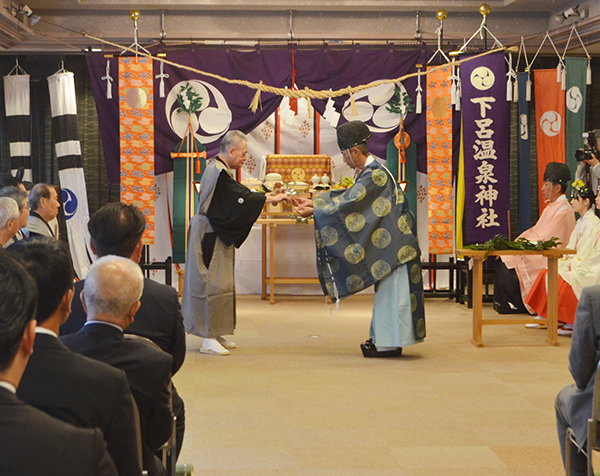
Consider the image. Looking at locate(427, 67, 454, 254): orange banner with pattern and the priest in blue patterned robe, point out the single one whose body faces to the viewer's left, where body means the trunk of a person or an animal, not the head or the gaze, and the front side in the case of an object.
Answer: the priest in blue patterned robe

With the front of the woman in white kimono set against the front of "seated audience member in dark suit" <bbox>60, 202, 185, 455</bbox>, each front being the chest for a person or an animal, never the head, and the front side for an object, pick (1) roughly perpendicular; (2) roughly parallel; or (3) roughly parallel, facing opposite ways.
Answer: roughly perpendicular

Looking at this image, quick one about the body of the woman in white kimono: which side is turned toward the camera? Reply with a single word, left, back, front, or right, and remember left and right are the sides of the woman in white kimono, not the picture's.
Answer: left

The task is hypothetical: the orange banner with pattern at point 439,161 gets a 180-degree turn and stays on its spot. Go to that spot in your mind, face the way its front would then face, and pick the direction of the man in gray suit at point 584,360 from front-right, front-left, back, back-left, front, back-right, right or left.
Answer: back

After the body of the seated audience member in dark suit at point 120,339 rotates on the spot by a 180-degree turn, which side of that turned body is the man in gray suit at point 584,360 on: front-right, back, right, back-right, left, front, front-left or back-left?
back-left

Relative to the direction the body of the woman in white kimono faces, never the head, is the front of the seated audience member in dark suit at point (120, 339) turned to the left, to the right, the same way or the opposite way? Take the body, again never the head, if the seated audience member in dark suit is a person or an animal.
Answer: to the right

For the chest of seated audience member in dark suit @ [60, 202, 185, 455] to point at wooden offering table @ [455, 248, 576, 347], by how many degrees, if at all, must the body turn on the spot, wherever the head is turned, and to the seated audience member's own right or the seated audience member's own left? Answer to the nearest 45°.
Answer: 0° — they already face it

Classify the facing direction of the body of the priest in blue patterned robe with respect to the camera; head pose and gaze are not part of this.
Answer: to the viewer's left

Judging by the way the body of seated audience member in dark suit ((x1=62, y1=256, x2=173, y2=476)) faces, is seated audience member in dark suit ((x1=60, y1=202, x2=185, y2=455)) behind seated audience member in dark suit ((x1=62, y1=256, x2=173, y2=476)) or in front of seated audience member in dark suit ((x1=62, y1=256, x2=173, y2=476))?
in front

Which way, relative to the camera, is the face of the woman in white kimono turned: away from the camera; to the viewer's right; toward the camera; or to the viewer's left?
to the viewer's left

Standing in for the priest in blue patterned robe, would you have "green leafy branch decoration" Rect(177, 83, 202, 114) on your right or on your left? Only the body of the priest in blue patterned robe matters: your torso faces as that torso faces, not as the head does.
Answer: on your right

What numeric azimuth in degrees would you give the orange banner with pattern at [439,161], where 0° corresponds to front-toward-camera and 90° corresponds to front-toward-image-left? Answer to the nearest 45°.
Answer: approximately 0°

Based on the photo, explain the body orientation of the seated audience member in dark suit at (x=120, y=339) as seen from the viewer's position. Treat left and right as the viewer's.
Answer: facing away from the viewer and to the right of the viewer

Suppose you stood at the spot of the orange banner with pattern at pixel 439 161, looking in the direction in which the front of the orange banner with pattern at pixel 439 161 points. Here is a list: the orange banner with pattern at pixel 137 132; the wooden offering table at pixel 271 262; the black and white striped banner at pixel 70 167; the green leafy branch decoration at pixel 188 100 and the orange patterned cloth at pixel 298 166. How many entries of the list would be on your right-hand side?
5

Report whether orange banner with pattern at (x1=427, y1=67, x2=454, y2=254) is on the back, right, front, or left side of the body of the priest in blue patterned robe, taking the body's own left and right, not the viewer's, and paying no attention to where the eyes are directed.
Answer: right

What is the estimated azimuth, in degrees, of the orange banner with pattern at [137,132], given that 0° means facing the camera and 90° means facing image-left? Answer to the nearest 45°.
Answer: approximately 0°
